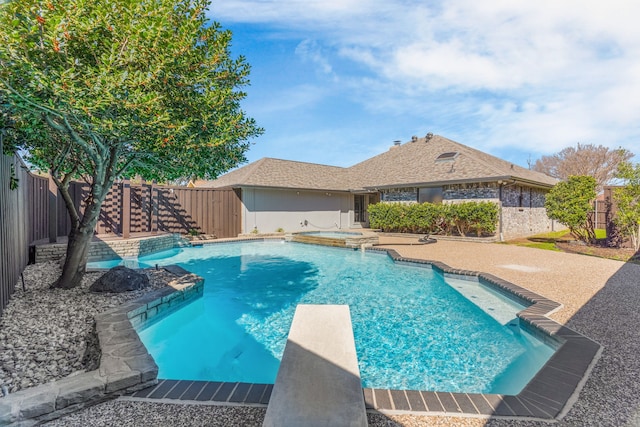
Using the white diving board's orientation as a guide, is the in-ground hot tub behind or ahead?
ahead

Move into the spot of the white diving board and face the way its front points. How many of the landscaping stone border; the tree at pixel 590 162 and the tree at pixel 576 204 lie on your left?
1

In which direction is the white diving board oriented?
away from the camera

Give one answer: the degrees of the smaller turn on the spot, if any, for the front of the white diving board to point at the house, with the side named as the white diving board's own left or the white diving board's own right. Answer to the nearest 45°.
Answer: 0° — it already faces it

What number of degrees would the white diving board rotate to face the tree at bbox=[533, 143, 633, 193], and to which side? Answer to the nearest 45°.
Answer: approximately 45° to its right

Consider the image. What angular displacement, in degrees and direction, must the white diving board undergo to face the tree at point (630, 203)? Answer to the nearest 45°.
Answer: approximately 45° to its right

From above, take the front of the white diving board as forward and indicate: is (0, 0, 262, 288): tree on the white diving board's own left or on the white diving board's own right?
on the white diving board's own left

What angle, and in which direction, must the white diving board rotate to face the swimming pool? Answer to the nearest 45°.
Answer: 0° — it already faces it

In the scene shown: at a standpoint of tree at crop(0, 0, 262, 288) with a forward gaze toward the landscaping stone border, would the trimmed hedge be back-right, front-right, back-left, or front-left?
back-left

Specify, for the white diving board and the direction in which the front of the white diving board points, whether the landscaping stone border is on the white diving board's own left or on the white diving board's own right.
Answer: on the white diving board's own left

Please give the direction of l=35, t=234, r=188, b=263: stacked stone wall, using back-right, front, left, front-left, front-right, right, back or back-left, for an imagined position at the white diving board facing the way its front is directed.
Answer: front-left

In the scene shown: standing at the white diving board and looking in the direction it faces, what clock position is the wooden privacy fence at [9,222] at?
The wooden privacy fence is roughly at 10 o'clock from the white diving board.

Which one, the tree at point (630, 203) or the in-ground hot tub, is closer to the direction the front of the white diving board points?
the in-ground hot tub
